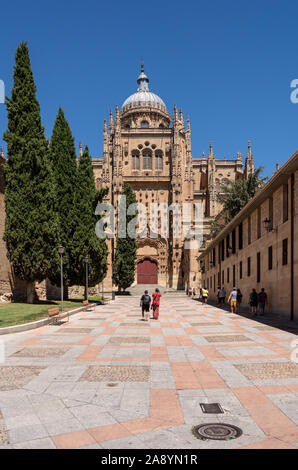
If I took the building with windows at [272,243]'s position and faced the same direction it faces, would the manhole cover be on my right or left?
on my left

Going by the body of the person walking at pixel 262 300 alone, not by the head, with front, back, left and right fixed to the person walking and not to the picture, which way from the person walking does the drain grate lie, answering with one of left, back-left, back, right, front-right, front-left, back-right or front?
back

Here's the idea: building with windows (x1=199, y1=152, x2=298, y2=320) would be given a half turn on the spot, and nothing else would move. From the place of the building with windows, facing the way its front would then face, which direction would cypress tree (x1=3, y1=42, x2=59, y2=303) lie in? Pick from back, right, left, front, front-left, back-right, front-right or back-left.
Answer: back

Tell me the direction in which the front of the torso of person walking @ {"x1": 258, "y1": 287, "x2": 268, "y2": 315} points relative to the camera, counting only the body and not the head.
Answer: away from the camera

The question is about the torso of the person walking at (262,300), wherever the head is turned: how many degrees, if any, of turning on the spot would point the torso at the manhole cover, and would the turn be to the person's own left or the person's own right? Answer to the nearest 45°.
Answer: approximately 180°

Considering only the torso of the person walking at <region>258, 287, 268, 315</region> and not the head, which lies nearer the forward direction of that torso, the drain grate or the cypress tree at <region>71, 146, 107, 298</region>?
the cypress tree

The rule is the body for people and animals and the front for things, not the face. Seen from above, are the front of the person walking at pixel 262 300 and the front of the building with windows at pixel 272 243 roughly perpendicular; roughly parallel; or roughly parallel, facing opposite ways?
roughly perpendicular

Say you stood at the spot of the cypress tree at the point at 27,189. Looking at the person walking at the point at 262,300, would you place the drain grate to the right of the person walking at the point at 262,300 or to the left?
right

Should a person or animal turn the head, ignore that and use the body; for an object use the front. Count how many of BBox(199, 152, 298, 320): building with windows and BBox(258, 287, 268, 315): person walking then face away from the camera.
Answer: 1

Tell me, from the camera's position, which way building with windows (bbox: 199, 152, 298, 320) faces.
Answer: facing to the left of the viewer

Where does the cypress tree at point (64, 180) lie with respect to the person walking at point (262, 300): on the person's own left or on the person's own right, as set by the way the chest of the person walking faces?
on the person's own left
